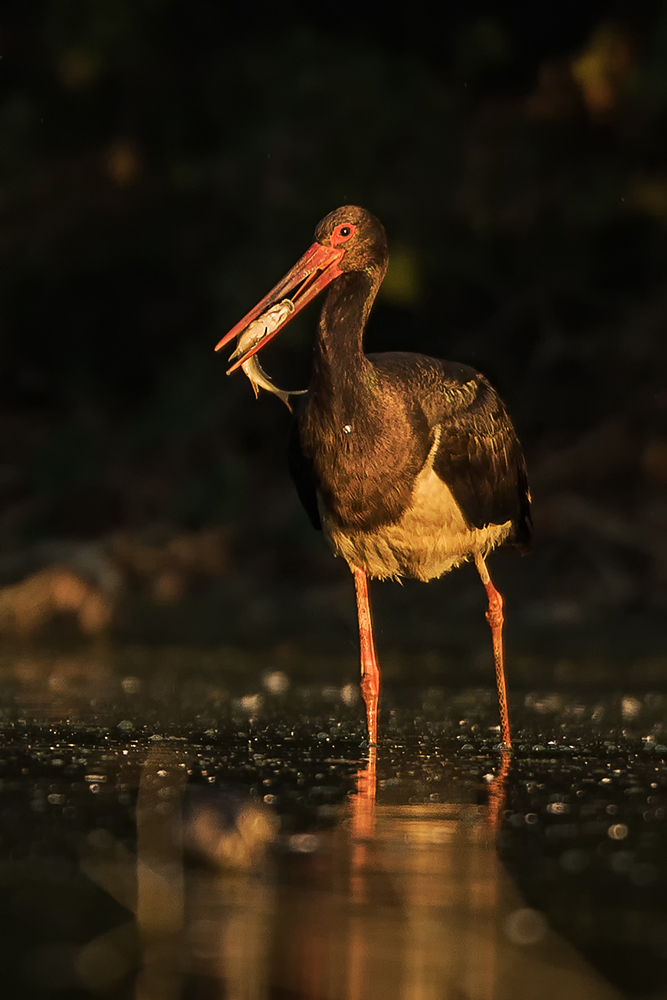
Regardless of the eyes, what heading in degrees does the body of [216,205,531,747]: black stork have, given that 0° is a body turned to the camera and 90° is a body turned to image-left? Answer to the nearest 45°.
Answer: approximately 45°
